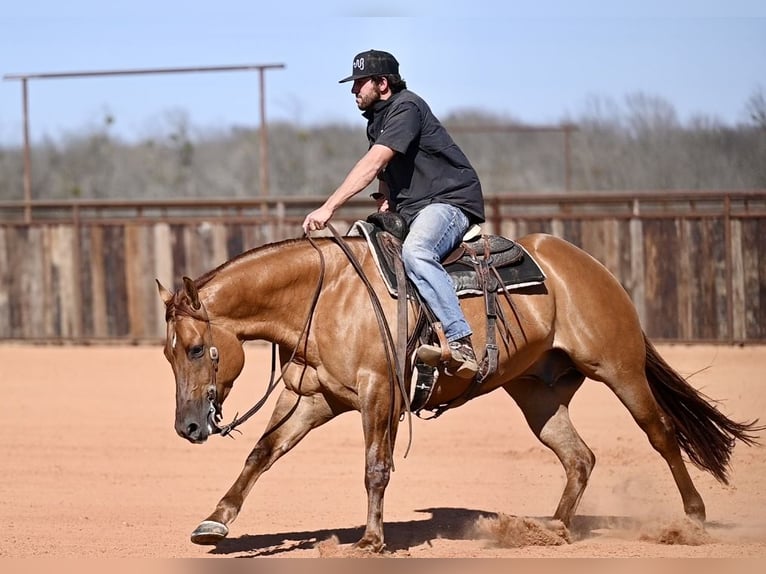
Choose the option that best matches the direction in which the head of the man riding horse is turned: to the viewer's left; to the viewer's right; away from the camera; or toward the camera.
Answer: to the viewer's left

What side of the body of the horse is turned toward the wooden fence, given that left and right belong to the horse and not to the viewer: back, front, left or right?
right

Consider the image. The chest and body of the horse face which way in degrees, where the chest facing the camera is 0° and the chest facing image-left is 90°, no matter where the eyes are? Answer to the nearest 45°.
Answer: approximately 90°

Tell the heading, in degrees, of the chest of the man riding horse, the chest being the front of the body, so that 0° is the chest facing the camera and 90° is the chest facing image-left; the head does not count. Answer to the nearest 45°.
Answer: approximately 90°

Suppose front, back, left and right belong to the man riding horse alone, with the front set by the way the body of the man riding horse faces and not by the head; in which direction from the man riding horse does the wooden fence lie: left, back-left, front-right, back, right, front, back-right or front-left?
right
